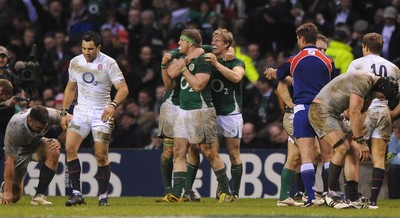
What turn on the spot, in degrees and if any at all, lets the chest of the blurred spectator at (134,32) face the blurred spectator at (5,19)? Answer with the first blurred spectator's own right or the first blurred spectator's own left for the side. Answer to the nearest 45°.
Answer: approximately 90° to the first blurred spectator's own right

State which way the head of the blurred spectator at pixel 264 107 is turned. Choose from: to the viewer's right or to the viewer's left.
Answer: to the viewer's left

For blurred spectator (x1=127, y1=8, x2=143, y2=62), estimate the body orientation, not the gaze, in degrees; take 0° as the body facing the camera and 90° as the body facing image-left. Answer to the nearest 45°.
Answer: approximately 0°

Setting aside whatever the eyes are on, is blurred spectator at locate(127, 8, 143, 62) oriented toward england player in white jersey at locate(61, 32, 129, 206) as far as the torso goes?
yes

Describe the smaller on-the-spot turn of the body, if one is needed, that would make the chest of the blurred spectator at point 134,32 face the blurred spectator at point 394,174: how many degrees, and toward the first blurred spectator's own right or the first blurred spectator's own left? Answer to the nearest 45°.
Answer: approximately 45° to the first blurred spectator's own left
